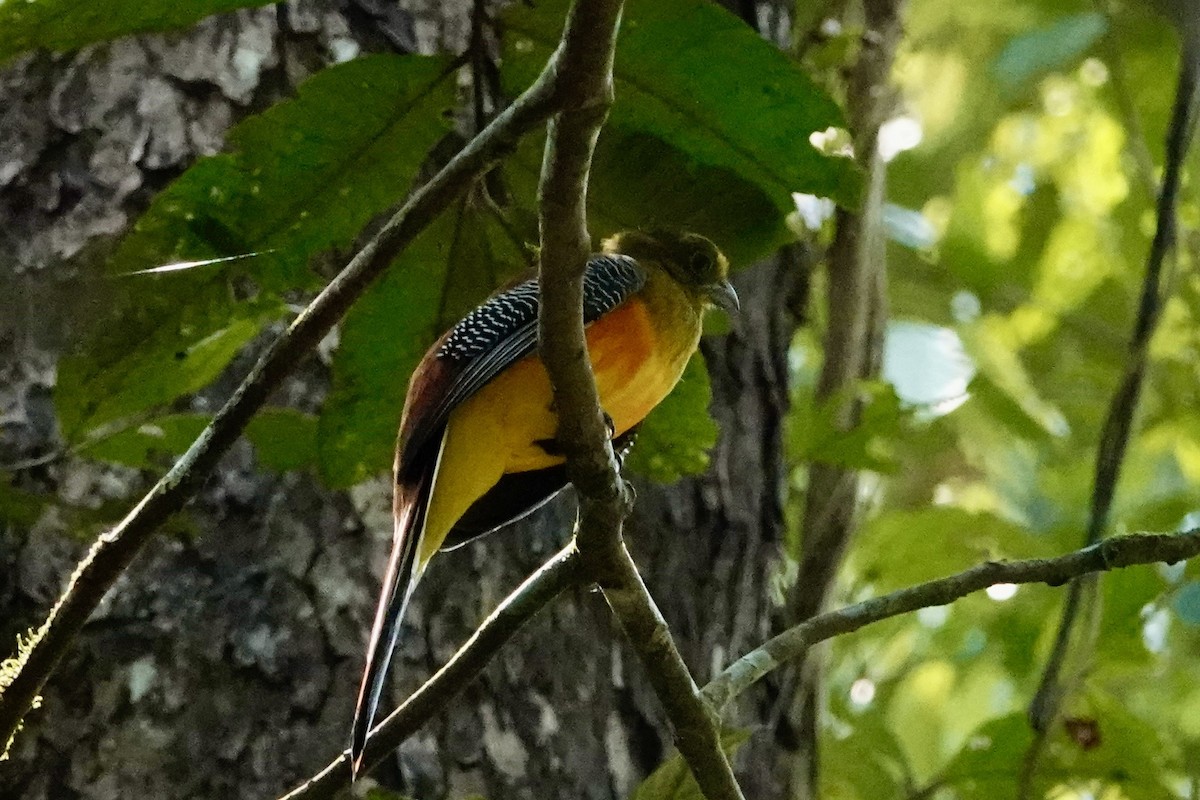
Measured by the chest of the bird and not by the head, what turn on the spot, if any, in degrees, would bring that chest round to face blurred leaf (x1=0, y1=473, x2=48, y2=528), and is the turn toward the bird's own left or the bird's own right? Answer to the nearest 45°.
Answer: approximately 180°

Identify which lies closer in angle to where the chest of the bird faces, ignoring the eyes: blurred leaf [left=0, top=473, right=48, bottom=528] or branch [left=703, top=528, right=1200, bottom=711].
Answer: the branch

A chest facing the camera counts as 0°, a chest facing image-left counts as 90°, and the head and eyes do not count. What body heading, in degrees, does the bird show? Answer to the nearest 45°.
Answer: approximately 270°
